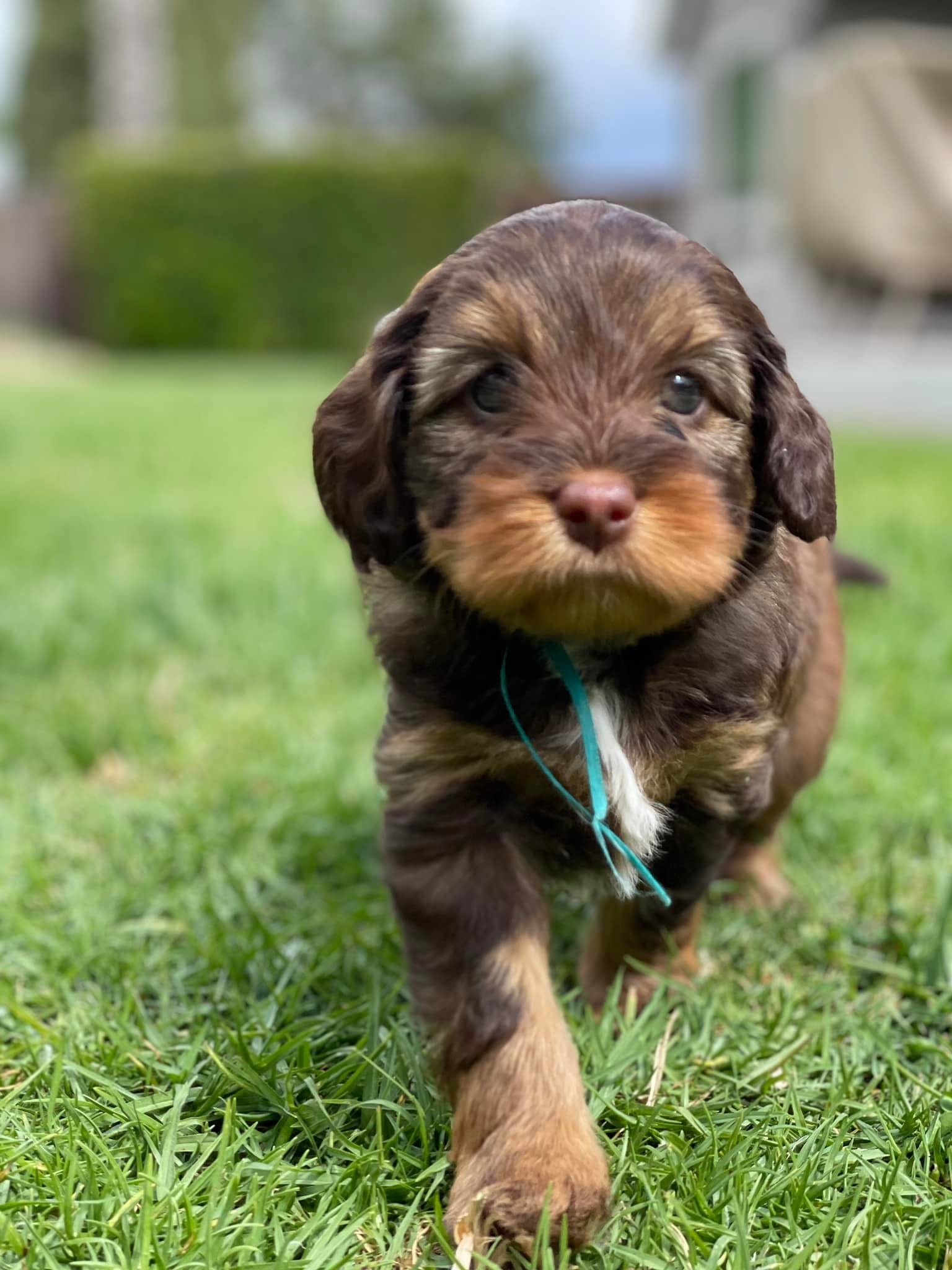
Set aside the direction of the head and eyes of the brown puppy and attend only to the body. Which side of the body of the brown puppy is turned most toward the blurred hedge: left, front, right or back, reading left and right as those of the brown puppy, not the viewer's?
back

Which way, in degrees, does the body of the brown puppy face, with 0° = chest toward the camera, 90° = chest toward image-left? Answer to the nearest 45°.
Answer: approximately 0°

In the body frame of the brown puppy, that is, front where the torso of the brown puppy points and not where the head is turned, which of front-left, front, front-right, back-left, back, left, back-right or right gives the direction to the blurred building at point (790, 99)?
back
